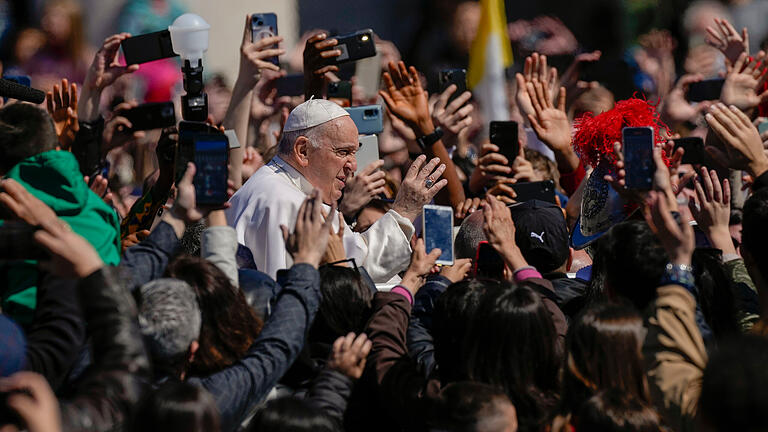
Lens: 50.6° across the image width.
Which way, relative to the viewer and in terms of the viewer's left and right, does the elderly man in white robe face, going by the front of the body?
facing to the right of the viewer
